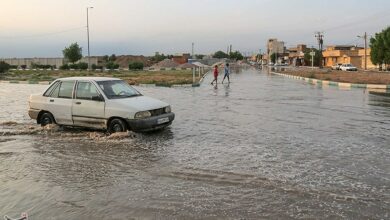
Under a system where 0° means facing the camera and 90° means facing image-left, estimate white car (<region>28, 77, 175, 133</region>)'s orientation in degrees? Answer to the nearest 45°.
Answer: approximately 315°
